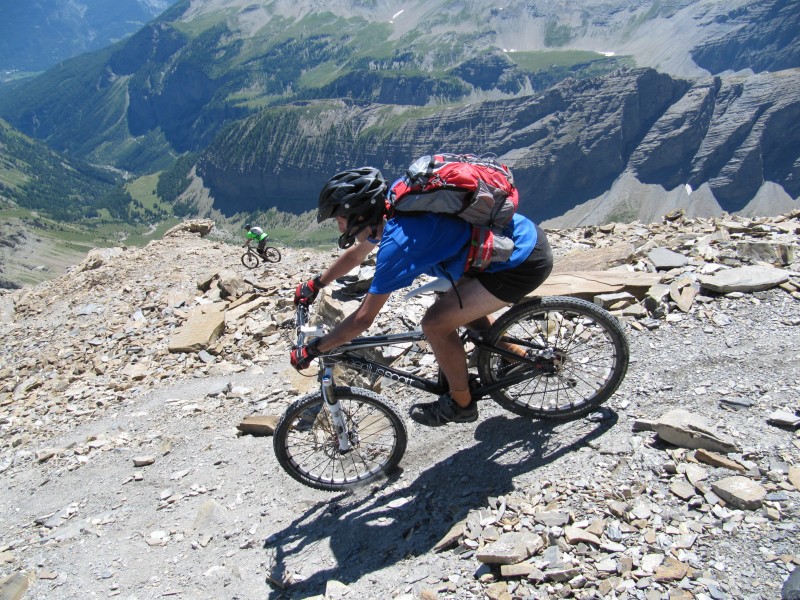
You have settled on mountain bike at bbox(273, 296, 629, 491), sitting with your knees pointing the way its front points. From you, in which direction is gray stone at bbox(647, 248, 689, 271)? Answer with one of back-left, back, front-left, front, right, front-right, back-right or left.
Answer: back-right

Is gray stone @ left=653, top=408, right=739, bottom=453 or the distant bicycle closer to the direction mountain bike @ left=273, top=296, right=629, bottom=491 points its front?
the distant bicycle

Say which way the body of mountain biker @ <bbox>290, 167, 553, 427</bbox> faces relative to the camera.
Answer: to the viewer's left

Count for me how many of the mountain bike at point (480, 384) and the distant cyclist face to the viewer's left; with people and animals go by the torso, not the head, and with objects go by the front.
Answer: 2

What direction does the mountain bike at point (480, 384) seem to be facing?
to the viewer's left

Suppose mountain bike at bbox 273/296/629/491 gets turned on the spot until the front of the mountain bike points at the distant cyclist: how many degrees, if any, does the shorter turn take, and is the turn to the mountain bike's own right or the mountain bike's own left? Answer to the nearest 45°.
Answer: approximately 90° to the mountain bike's own right

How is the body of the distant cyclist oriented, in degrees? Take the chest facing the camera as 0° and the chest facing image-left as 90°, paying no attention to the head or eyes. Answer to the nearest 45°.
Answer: approximately 90°
